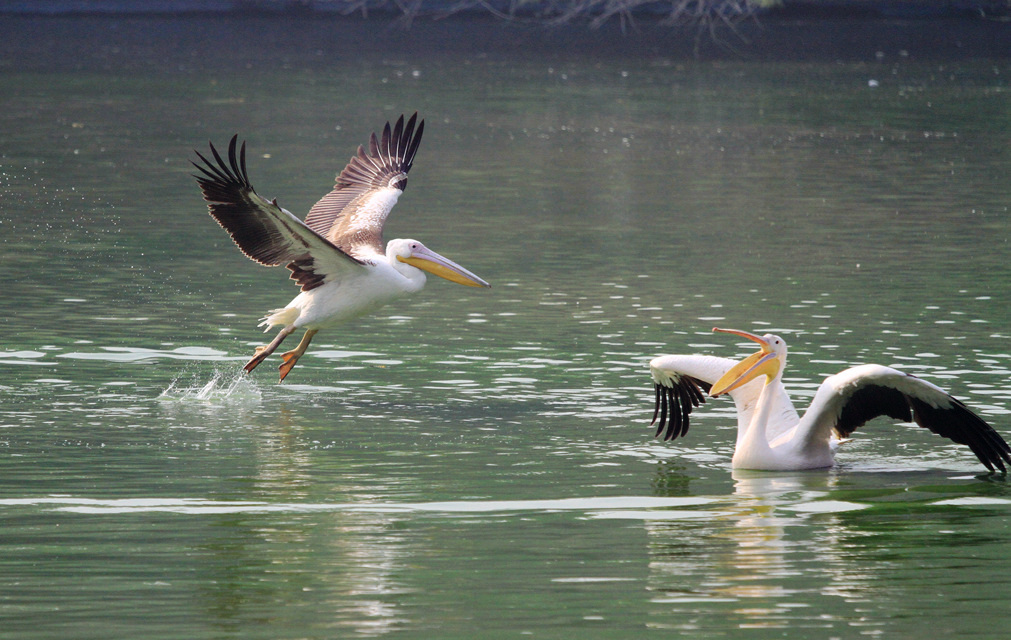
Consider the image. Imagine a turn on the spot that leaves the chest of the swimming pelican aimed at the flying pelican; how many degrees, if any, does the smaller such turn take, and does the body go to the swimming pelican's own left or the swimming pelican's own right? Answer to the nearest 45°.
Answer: approximately 90° to the swimming pelican's own right

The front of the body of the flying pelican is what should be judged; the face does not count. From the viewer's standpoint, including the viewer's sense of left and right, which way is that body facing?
facing to the right of the viewer

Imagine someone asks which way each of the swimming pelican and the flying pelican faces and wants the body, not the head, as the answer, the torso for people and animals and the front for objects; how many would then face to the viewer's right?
1

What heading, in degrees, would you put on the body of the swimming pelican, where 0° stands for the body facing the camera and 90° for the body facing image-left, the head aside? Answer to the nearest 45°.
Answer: approximately 45°

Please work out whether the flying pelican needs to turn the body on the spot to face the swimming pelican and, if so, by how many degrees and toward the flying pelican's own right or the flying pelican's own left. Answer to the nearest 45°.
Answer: approximately 45° to the flying pelican's own right

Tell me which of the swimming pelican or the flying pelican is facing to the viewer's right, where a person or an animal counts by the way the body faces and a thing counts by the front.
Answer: the flying pelican
